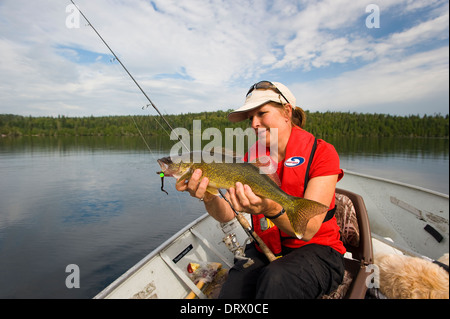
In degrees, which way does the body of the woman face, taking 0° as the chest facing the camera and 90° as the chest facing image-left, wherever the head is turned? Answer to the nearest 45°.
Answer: approximately 45°
